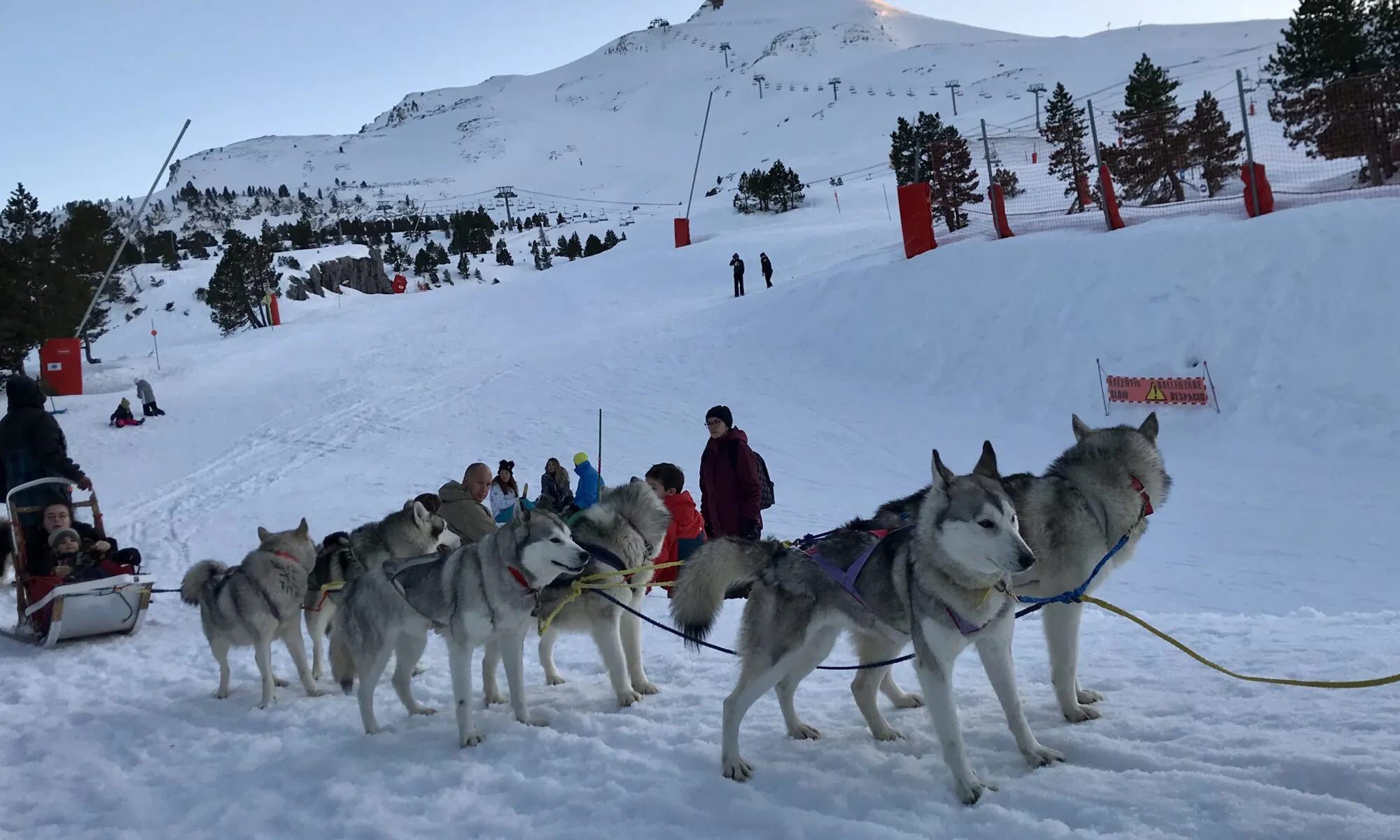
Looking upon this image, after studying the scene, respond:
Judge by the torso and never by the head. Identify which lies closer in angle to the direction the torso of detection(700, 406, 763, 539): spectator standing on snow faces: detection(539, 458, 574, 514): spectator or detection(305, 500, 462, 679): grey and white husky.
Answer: the grey and white husky

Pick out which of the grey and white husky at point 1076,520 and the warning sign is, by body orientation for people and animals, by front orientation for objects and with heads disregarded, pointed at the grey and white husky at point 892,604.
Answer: the warning sign

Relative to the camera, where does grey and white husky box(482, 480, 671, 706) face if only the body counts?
to the viewer's right

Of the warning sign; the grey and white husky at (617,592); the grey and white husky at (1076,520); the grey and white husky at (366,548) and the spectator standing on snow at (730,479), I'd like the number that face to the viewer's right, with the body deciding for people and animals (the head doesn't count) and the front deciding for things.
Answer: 3

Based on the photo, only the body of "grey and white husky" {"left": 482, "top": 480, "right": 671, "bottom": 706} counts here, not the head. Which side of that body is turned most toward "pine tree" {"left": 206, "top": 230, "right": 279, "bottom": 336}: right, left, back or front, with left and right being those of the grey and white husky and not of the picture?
left

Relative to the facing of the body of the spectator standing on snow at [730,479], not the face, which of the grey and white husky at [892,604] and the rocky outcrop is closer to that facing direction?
the grey and white husky

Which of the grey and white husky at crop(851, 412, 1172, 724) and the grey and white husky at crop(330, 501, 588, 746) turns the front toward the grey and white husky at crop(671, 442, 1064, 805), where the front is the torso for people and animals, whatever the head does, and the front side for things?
the grey and white husky at crop(330, 501, 588, 746)

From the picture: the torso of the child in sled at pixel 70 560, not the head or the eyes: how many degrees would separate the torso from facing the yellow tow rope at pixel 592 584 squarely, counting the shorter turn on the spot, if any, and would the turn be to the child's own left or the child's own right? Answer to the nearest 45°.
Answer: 0° — they already face it
